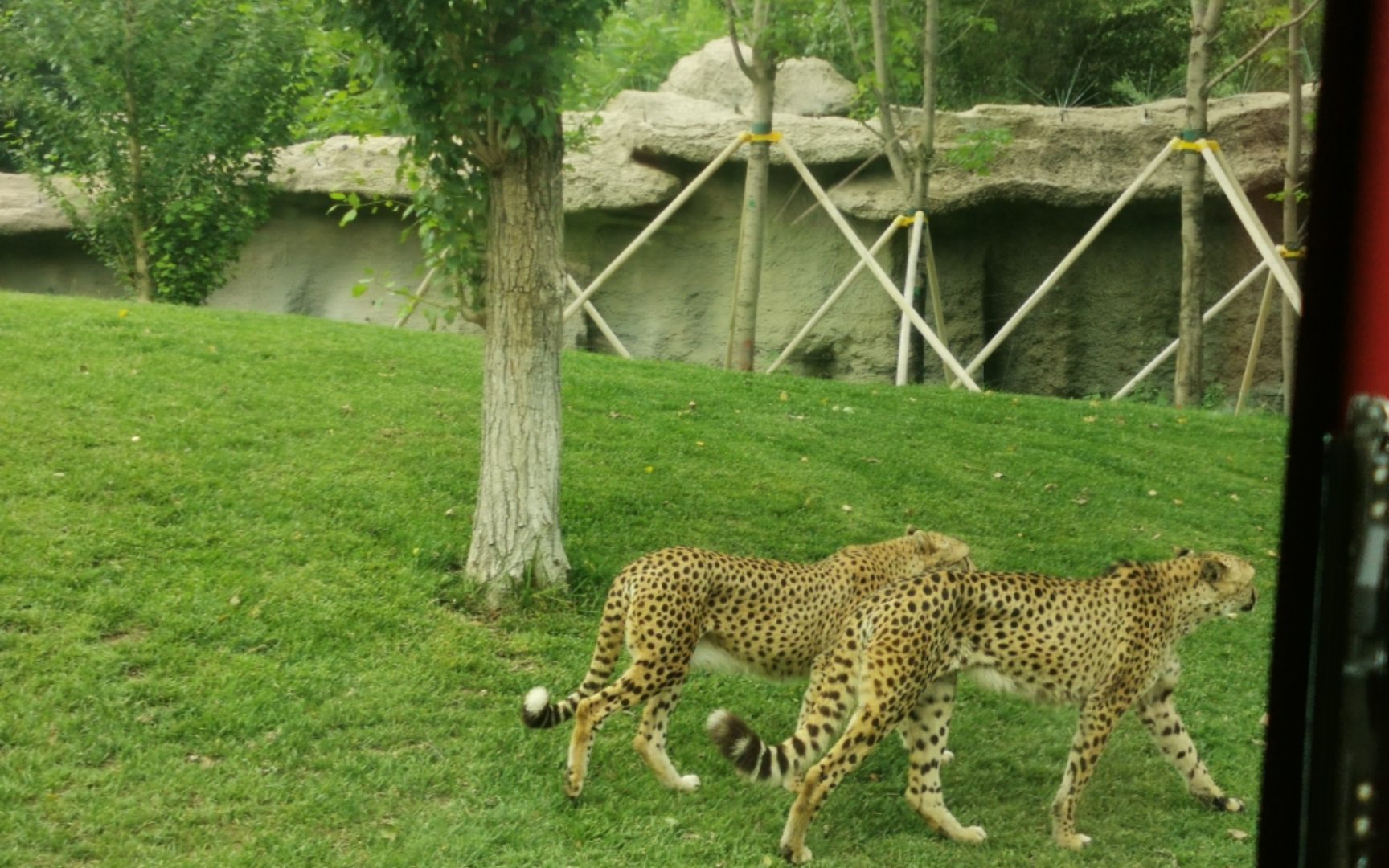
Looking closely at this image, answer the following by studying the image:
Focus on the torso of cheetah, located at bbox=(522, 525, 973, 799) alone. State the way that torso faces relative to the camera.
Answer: to the viewer's right

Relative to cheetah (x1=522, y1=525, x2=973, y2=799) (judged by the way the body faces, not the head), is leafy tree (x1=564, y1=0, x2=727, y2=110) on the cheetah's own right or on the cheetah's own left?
on the cheetah's own left

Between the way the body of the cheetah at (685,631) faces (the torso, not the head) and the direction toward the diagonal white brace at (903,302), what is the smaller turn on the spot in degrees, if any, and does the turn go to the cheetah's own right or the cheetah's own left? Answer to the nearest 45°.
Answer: approximately 90° to the cheetah's own left

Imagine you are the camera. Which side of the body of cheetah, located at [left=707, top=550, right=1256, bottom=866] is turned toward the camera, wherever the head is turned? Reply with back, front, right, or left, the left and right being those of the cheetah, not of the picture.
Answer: right

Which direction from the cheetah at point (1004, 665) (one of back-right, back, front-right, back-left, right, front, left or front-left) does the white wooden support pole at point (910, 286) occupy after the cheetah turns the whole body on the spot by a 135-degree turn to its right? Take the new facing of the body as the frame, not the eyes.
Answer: back-right

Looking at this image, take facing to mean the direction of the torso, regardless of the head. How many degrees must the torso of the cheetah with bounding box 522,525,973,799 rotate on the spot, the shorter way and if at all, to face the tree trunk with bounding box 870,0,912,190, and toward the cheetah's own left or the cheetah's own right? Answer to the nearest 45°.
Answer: approximately 90° to the cheetah's own left

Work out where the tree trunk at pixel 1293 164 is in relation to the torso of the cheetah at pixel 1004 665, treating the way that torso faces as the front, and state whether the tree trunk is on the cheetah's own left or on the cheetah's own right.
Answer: on the cheetah's own left

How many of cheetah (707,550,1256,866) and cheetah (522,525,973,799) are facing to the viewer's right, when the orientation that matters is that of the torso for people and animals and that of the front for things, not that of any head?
2

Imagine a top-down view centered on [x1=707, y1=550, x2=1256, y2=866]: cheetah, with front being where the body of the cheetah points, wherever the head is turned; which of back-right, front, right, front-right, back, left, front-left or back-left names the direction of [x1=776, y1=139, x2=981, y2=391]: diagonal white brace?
left

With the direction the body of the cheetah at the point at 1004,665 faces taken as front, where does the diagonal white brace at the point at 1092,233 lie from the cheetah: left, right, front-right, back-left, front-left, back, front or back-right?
left

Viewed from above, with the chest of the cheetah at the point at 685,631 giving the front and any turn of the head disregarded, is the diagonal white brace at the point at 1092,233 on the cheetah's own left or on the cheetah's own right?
on the cheetah's own left
